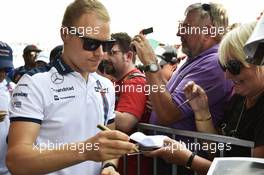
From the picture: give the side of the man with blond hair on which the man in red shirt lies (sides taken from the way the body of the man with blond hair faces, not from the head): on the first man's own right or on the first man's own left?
on the first man's own left

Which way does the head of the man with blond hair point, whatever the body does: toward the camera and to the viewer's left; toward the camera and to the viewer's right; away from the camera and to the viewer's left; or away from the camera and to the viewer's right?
toward the camera and to the viewer's right

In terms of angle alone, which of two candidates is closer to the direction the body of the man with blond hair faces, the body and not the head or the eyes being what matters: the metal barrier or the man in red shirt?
the metal barrier

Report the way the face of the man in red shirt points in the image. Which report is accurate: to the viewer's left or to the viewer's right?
to the viewer's left

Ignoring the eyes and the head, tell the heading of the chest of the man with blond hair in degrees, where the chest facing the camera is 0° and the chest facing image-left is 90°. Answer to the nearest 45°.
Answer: approximately 315°

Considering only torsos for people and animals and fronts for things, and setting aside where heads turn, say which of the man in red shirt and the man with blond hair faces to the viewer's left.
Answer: the man in red shirt
